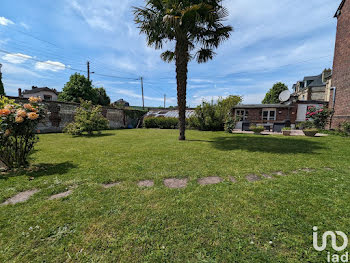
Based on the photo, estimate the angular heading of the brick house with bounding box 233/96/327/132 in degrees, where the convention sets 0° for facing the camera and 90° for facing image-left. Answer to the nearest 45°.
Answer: approximately 0°

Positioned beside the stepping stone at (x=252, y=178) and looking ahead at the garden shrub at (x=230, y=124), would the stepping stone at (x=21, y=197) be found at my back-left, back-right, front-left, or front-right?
back-left

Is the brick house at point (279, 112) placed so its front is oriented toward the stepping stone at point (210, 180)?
yes

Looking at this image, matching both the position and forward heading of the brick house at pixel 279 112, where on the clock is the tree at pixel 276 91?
The tree is roughly at 6 o'clock from the brick house.

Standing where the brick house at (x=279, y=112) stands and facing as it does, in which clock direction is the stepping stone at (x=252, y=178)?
The stepping stone is roughly at 12 o'clock from the brick house.

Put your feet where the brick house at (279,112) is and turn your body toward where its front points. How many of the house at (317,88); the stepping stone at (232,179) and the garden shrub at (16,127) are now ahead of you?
2

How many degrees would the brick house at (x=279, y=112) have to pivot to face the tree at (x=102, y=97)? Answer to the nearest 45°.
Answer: approximately 90° to its right

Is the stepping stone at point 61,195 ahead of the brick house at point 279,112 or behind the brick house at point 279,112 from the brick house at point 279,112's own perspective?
ahead

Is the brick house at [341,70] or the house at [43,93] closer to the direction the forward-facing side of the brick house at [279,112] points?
the brick house

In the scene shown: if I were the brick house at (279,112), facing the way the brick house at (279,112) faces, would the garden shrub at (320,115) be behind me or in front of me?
in front

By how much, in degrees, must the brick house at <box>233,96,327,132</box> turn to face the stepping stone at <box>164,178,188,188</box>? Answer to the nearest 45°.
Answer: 0° — it already faces it

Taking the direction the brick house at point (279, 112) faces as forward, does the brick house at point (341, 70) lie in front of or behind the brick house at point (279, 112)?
in front

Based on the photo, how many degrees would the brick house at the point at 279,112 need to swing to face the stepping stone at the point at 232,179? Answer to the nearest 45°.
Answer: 0° — it already faces it

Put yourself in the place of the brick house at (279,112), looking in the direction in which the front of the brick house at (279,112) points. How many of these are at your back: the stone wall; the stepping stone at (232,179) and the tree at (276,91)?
1
